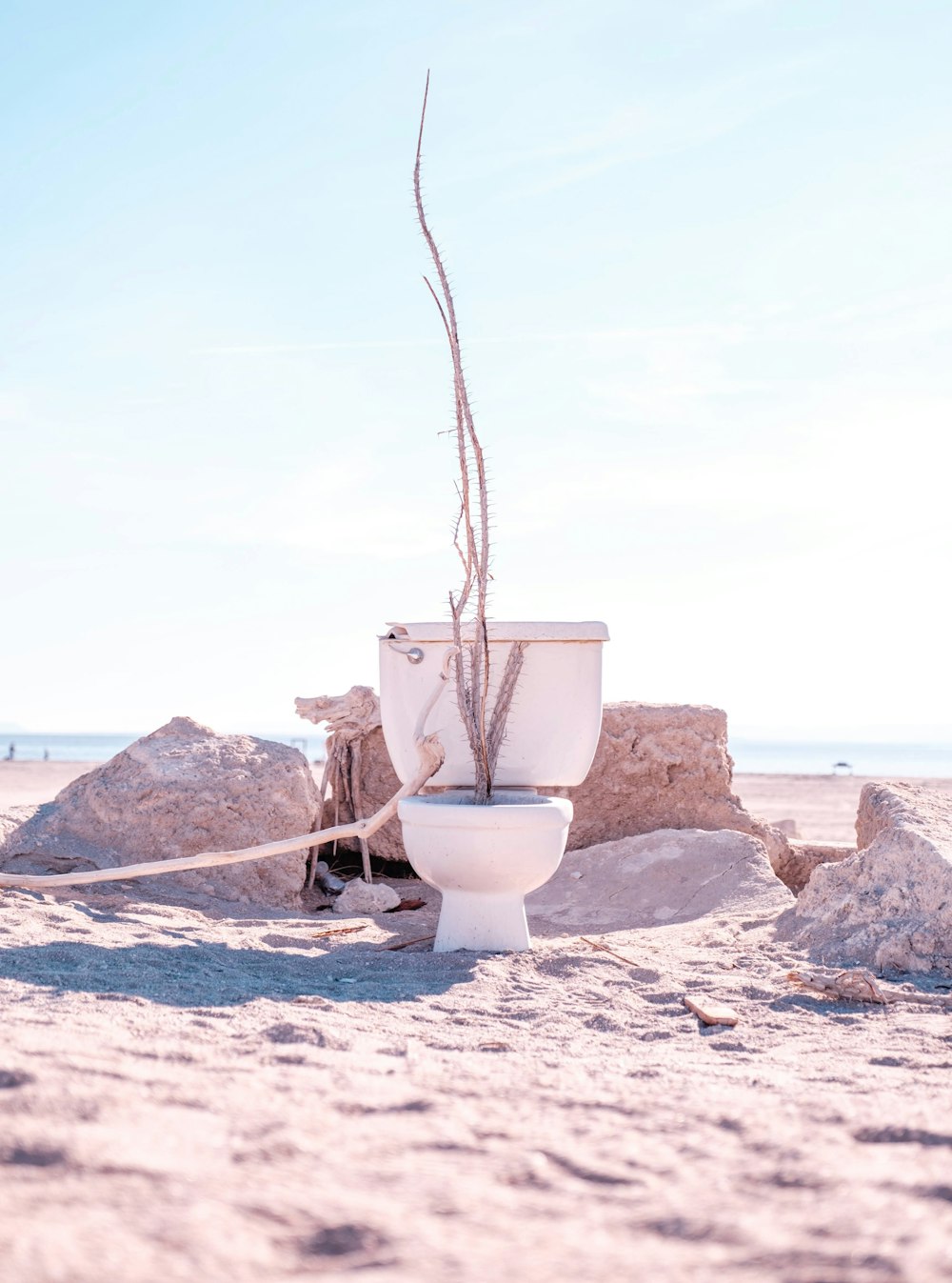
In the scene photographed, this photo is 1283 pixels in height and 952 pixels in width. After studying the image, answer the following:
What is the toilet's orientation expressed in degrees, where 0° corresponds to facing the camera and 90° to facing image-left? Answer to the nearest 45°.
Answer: approximately 0°

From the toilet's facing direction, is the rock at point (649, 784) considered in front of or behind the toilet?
behind

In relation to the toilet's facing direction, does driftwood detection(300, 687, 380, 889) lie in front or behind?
behind

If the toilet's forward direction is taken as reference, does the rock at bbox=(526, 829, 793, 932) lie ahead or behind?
behind

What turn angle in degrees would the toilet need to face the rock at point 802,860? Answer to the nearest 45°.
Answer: approximately 135° to its left
